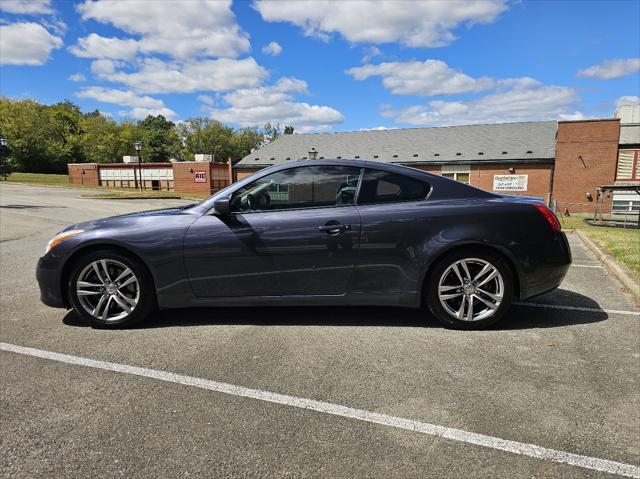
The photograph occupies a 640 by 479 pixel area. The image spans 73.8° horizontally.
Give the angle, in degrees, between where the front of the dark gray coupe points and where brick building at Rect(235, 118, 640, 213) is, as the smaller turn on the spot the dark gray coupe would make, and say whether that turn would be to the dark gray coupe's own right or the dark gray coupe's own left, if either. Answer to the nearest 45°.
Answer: approximately 135° to the dark gray coupe's own right

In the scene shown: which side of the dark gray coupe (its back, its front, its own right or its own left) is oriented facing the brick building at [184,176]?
right

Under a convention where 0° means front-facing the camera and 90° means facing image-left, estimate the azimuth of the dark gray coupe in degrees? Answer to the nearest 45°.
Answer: approximately 90°
